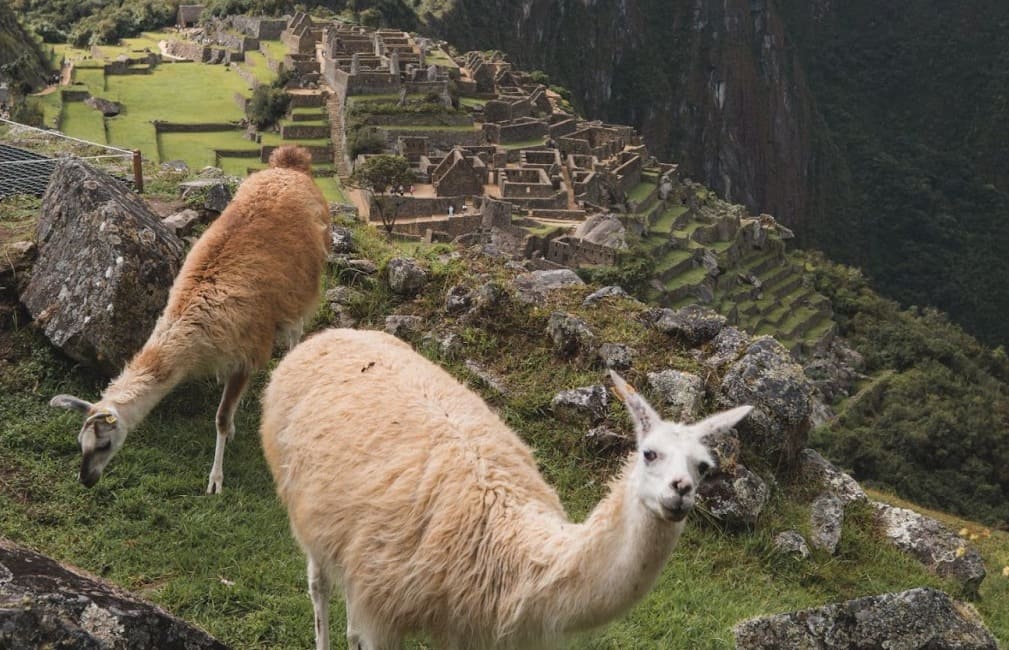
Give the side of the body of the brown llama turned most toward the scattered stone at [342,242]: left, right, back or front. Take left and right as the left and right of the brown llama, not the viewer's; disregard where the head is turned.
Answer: back

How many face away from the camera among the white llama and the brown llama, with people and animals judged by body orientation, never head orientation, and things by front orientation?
0

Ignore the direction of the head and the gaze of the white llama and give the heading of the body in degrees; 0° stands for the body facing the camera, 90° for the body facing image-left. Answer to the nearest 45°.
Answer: approximately 315°

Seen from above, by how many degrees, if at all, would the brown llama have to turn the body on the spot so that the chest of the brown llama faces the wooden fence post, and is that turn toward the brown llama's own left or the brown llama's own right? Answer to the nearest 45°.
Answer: approximately 135° to the brown llama's own right

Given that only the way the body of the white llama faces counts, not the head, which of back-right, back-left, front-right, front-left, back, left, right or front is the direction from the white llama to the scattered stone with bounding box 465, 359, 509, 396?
back-left

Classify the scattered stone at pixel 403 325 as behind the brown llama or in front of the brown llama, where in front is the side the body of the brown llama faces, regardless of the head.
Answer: behind

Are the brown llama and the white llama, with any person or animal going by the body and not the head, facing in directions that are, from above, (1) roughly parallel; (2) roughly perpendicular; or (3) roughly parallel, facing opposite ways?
roughly perpendicular

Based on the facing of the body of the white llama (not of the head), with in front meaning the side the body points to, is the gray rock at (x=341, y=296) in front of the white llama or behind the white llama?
behind

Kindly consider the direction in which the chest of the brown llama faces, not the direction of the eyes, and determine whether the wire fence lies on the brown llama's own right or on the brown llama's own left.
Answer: on the brown llama's own right

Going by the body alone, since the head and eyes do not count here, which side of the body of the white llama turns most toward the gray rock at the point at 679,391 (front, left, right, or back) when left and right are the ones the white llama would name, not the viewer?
left

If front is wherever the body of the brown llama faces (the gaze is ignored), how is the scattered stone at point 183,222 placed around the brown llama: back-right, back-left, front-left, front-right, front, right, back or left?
back-right

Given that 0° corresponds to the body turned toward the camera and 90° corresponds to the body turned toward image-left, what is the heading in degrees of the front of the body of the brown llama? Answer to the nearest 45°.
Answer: approximately 45°

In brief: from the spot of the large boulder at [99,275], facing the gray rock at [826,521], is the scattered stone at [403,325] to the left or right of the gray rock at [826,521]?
left

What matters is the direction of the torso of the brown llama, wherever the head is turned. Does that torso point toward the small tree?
no

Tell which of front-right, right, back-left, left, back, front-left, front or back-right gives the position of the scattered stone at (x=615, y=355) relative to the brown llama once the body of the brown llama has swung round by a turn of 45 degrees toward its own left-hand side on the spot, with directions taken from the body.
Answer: left

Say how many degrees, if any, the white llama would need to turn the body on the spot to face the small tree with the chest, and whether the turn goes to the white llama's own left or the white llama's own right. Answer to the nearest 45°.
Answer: approximately 135° to the white llama's own left

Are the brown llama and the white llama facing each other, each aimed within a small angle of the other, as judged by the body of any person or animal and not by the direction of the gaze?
no

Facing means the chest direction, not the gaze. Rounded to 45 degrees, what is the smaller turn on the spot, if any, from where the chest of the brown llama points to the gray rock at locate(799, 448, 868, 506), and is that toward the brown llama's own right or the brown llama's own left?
approximately 135° to the brown llama's own left

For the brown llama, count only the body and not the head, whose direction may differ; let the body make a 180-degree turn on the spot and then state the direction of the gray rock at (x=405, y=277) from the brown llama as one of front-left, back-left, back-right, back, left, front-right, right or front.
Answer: front

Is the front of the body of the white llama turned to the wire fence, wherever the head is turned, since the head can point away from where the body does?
no
